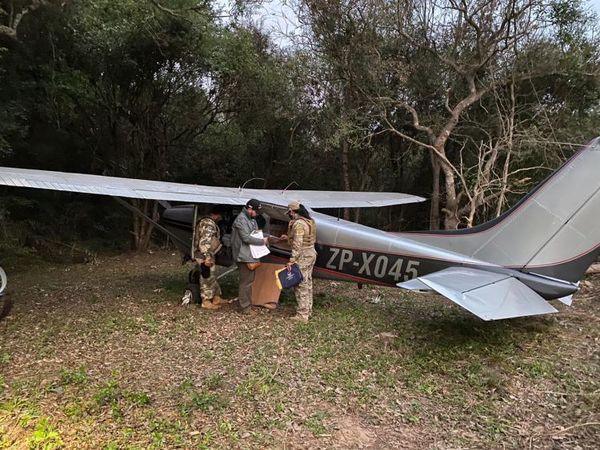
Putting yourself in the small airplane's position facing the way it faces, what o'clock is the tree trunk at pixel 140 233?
The tree trunk is roughly at 12 o'clock from the small airplane.

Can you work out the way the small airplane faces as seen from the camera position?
facing away from the viewer and to the left of the viewer

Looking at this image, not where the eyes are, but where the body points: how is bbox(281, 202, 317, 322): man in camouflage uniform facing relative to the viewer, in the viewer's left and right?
facing to the left of the viewer

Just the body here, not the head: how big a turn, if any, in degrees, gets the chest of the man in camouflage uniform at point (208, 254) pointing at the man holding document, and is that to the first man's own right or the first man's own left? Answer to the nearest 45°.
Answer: approximately 45° to the first man's own right

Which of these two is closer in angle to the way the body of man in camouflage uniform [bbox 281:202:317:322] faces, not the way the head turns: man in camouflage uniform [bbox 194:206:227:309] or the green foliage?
the man in camouflage uniform

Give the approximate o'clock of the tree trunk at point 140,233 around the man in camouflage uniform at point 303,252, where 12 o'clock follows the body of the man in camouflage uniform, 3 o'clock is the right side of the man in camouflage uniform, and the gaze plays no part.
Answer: The tree trunk is roughly at 2 o'clock from the man in camouflage uniform.

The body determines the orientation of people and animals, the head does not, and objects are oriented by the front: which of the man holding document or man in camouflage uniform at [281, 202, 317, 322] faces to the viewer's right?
the man holding document

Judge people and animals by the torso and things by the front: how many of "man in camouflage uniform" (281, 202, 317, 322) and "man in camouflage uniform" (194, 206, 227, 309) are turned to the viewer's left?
1

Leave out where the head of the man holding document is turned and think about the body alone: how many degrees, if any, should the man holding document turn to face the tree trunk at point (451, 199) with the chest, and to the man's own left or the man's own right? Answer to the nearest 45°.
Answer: approximately 45° to the man's own left
